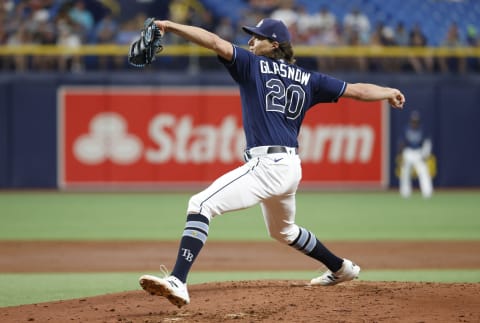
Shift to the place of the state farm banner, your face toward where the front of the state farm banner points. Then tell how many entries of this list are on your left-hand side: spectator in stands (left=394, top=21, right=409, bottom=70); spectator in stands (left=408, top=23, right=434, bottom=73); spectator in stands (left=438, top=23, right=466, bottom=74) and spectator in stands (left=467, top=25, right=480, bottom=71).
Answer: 4

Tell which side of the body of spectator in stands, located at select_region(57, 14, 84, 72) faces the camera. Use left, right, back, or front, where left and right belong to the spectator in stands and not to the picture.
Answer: front

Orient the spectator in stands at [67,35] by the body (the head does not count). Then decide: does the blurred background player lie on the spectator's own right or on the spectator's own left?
on the spectator's own left

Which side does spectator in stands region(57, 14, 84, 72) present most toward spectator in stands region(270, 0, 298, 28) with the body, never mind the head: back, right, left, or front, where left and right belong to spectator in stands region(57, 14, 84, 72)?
left

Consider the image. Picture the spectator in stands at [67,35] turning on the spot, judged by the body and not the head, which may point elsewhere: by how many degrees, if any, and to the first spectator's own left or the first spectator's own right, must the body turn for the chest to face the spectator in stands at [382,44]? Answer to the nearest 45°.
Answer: approximately 90° to the first spectator's own left

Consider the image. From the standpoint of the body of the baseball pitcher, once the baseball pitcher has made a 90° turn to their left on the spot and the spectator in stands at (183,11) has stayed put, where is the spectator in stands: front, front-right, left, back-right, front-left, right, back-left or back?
back-right

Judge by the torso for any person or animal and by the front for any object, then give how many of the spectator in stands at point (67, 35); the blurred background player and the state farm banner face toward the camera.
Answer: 3

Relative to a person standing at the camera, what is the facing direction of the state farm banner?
facing the viewer

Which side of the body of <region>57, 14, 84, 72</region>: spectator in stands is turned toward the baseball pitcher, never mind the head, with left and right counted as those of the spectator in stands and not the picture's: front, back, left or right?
front

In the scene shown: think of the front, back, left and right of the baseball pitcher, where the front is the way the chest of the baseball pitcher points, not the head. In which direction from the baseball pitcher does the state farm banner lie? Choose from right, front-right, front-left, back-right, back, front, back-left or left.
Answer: front-right

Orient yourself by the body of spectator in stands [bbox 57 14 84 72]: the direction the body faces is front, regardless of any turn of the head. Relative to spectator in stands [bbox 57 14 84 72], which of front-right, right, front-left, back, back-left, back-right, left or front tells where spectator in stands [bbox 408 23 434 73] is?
left
